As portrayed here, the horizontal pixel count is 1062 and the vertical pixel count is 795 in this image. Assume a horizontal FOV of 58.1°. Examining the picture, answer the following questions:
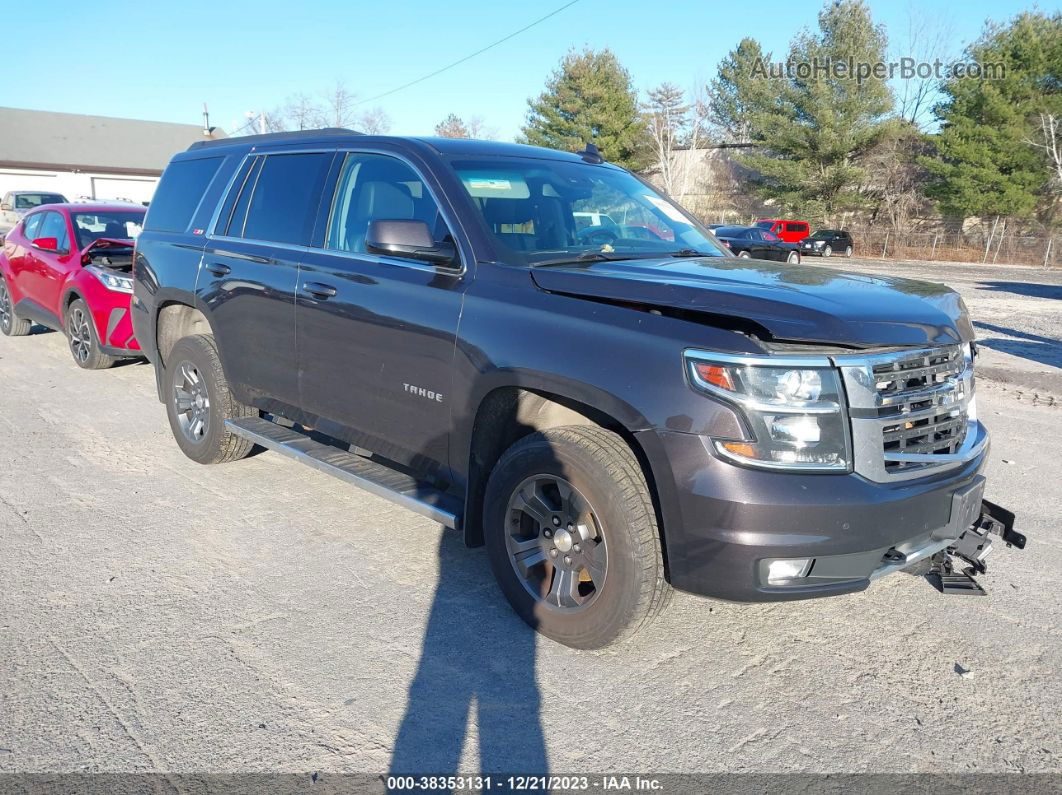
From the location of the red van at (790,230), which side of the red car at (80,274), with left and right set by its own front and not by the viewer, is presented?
left

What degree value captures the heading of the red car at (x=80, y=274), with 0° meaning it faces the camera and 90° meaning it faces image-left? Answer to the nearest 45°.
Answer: approximately 315°

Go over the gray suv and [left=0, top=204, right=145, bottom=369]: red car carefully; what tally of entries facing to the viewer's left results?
0

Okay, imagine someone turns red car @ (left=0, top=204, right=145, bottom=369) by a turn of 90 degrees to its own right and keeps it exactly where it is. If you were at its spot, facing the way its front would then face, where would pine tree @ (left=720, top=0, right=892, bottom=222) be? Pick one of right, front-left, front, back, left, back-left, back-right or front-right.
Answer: back

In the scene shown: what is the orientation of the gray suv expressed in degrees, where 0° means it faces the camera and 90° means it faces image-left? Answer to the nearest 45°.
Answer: approximately 315°

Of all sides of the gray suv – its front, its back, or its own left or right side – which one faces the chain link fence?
left

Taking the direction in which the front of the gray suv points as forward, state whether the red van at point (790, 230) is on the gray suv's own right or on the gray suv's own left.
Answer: on the gray suv's own left

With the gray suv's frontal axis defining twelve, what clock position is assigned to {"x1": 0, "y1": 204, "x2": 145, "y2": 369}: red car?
The red car is roughly at 6 o'clock from the gray suv.

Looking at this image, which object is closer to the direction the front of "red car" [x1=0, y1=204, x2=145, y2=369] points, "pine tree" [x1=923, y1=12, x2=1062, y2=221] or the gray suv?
the gray suv

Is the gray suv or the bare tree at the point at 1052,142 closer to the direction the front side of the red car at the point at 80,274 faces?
the gray suv
